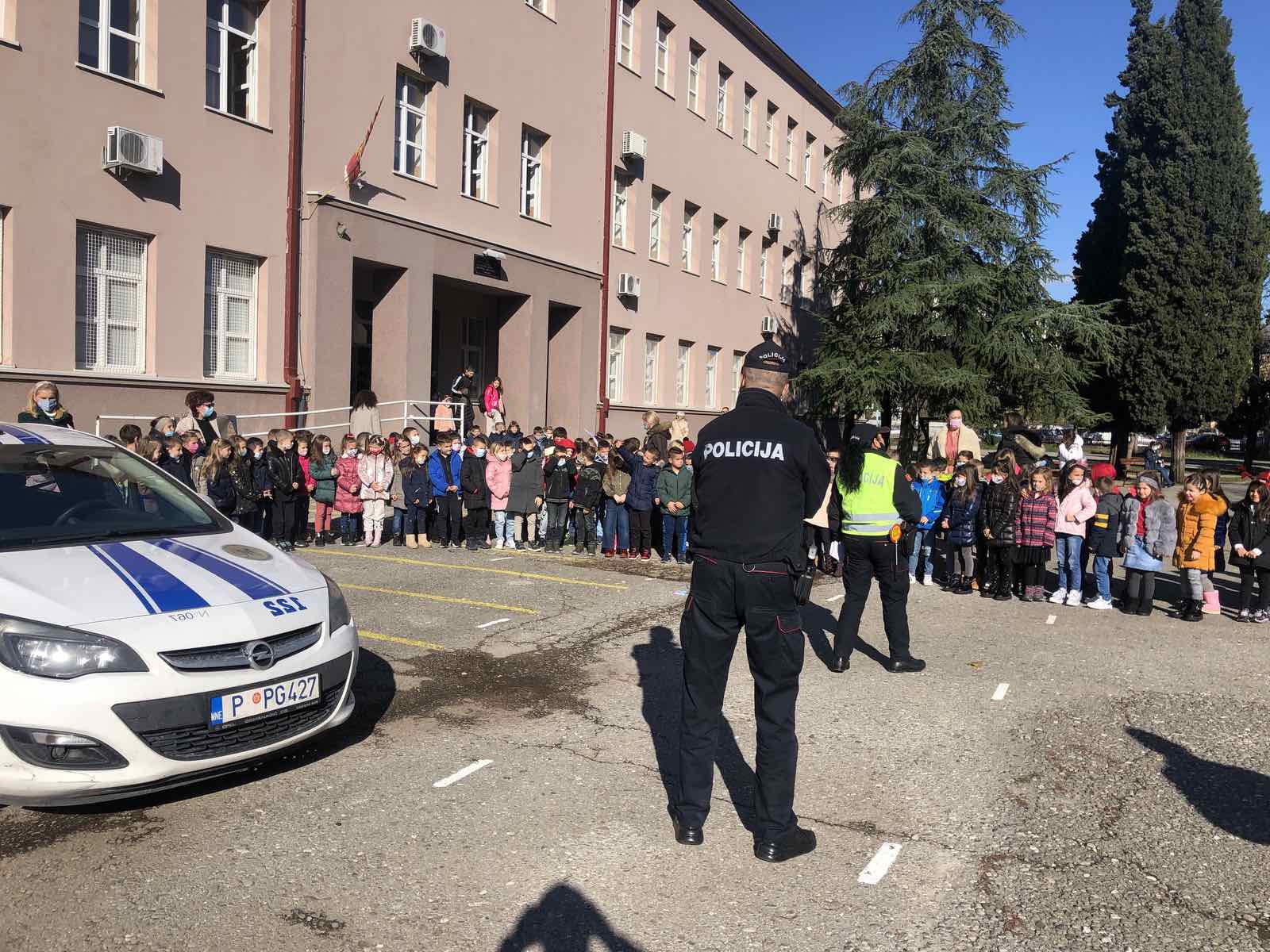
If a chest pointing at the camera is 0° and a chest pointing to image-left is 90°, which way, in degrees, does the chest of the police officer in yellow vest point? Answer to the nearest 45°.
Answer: approximately 225°

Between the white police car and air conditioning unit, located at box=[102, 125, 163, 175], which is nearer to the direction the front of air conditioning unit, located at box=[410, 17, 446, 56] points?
the white police car

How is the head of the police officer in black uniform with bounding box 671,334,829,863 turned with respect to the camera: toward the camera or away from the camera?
away from the camera

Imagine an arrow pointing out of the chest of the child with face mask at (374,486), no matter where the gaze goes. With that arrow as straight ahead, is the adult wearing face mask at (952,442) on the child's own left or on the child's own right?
on the child's own left

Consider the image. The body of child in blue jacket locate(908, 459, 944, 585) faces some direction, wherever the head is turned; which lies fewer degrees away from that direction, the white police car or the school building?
the white police car

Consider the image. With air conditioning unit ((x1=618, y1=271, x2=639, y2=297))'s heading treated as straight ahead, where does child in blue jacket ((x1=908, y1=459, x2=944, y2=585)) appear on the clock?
The child in blue jacket is roughly at 1 o'clock from the air conditioning unit.

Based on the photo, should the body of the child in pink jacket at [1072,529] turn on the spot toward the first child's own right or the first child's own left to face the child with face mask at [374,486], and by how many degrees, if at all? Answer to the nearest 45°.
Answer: approximately 45° to the first child's own right

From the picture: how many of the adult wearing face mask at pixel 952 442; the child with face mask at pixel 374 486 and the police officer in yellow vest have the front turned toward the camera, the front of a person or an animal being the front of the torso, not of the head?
2

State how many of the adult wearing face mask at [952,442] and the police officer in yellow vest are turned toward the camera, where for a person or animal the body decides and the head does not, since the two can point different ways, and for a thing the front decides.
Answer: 1

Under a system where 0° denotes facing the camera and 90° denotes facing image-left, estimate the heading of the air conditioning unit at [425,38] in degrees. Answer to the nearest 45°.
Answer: approximately 315°

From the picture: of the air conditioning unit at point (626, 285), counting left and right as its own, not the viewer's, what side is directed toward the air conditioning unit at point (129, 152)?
right

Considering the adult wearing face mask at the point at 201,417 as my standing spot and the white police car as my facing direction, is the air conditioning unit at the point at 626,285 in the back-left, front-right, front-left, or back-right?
back-left

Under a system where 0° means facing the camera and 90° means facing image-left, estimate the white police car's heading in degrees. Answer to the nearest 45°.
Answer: approximately 315°

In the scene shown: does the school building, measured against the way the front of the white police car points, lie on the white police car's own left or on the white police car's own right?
on the white police car's own left

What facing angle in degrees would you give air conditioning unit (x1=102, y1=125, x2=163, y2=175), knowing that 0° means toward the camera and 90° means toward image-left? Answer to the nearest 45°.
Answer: approximately 315°

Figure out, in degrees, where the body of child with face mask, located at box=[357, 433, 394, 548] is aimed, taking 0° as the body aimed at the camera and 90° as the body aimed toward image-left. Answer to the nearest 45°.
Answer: approximately 0°

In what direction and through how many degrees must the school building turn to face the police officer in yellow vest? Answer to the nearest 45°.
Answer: approximately 45° to its right

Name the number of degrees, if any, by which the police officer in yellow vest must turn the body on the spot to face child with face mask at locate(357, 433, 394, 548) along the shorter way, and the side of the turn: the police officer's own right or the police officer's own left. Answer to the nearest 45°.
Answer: approximately 90° to the police officer's own left
